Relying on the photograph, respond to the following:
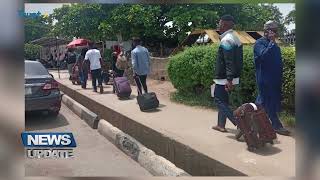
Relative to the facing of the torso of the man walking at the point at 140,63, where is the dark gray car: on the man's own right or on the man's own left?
on the man's own left

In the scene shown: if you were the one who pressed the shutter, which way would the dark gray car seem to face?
facing away from the viewer

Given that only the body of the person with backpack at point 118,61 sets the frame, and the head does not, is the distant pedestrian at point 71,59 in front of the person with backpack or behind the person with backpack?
in front

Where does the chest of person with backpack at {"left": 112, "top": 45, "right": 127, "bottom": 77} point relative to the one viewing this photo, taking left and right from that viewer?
facing away from the viewer and to the left of the viewer

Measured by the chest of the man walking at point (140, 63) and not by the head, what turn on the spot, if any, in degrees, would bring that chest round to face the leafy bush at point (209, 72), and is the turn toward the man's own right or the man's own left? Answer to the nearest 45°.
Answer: approximately 135° to the man's own right

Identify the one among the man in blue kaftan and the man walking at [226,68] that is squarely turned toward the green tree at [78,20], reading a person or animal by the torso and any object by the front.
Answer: the man walking

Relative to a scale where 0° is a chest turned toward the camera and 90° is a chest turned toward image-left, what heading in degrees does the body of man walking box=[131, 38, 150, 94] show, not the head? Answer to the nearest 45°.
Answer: approximately 135°

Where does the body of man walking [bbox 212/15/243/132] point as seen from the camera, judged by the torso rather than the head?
to the viewer's left

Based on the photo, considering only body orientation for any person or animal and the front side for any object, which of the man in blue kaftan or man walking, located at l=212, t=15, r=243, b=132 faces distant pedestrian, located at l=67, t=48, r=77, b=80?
the man walking

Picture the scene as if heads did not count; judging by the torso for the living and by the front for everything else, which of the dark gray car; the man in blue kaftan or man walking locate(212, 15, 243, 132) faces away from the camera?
the dark gray car

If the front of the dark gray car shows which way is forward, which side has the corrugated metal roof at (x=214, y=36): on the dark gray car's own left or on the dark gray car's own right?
on the dark gray car's own right
